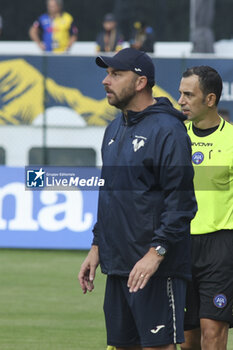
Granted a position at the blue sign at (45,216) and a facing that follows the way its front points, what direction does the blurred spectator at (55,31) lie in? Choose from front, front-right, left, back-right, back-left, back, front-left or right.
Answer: back

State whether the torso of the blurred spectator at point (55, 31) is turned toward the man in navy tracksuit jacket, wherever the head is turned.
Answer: yes

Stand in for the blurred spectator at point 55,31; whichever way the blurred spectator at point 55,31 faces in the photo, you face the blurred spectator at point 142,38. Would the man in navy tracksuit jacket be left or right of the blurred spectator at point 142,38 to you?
right

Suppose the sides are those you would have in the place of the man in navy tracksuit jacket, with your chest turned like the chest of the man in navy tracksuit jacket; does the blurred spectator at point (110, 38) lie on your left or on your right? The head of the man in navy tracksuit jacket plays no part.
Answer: on your right

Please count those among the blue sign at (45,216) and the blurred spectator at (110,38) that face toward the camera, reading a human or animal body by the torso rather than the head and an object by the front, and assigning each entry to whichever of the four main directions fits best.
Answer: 2

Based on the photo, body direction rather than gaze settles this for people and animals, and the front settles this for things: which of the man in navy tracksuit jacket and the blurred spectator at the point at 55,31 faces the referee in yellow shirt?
the blurred spectator

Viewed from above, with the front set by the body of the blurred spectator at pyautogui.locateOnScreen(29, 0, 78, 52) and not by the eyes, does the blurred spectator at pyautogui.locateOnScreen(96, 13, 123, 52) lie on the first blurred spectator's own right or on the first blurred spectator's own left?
on the first blurred spectator's own left

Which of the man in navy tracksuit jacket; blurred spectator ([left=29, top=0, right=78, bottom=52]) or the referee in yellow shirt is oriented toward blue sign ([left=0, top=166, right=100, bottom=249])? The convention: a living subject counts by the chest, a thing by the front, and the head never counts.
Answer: the blurred spectator

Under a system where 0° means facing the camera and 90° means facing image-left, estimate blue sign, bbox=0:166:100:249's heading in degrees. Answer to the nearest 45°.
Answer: approximately 0°

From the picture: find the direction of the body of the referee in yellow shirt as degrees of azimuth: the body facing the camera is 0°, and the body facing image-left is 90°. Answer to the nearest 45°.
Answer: approximately 45°

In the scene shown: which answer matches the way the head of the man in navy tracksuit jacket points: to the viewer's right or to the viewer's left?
to the viewer's left

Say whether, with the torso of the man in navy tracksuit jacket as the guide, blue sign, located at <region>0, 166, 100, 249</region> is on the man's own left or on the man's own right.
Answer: on the man's own right

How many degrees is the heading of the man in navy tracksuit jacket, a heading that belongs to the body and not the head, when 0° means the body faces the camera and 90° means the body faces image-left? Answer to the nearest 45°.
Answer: approximately 45°

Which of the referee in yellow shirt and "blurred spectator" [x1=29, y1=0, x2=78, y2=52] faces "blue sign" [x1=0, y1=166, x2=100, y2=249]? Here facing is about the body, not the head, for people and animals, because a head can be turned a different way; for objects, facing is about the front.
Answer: the blurred spectator
